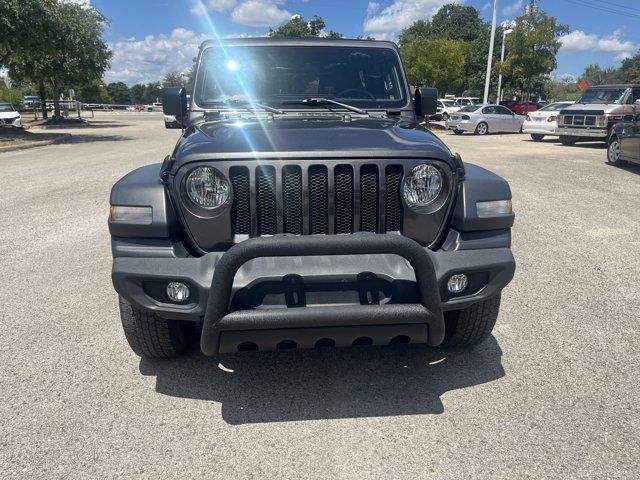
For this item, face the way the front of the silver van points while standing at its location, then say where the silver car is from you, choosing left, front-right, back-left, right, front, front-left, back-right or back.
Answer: right

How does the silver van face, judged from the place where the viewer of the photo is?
facing the viewer and to the left of the viewer

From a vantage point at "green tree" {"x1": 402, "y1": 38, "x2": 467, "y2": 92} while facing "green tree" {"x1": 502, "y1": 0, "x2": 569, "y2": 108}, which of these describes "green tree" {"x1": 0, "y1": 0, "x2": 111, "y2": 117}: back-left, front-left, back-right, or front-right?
back-right

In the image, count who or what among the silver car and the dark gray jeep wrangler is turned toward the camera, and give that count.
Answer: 1

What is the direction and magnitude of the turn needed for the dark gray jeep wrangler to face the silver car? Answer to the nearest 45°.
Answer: approximately 180°

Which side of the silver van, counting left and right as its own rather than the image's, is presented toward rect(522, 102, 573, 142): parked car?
right

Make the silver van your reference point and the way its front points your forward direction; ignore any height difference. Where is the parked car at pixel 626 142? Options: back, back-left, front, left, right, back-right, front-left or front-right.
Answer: front-left

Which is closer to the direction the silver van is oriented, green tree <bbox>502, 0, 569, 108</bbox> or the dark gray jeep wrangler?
the dark gray jeep wrangler

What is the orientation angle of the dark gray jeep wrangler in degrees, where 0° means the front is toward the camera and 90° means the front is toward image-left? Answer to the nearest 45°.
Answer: approximately 0°

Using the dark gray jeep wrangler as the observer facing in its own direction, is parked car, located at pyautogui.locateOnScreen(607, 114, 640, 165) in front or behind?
behind

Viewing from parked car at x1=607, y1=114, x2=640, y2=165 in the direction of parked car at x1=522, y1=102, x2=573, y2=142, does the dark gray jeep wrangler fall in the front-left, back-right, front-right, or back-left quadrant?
back-left

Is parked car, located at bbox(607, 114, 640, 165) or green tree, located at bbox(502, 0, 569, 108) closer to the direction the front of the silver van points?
the parked car
